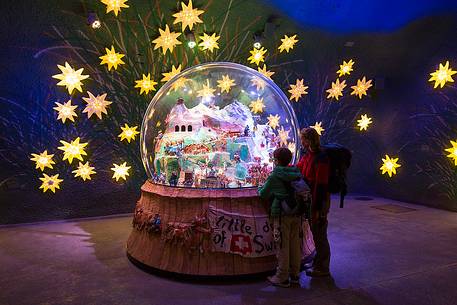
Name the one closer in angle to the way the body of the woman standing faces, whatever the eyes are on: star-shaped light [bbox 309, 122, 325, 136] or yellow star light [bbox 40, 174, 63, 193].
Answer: the yellow star light

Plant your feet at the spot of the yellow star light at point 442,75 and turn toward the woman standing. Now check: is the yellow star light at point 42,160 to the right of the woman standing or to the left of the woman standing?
right

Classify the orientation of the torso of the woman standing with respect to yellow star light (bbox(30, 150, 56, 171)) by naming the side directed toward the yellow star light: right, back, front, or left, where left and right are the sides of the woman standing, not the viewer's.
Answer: front

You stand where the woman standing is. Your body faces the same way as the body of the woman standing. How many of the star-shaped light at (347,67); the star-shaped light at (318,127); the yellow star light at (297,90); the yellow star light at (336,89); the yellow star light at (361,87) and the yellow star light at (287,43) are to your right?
6

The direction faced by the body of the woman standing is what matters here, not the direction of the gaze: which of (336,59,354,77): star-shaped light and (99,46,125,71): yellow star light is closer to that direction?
the yellow star light

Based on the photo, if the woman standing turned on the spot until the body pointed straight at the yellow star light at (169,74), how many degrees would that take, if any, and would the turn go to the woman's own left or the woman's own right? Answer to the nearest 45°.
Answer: approximately 45° to the woman's own right

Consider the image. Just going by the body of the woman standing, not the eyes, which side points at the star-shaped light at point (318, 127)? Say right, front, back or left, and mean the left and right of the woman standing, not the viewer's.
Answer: right

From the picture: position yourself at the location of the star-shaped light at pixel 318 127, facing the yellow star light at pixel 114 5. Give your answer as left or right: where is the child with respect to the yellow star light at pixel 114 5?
left

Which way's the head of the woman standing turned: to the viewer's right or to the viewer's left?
to the viewer's left

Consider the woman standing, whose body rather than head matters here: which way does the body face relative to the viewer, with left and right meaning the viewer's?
facing to the left of the viewer

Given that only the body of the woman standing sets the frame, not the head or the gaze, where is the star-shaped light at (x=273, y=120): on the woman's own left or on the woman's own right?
on the woman's own right

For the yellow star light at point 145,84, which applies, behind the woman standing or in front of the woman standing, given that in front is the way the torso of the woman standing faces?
in front
